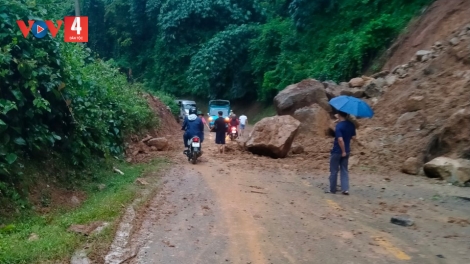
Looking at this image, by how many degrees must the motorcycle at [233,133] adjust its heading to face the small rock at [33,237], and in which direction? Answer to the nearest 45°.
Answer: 0° — it already faces it

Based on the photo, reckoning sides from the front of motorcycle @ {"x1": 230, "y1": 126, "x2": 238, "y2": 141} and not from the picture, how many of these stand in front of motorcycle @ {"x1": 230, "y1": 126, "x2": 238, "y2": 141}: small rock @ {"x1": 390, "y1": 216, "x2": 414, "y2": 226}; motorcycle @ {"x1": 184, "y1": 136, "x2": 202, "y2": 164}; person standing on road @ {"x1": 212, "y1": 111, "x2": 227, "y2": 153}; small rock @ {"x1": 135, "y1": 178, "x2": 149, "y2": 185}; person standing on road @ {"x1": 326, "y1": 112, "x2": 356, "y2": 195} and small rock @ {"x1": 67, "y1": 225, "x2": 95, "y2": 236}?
6

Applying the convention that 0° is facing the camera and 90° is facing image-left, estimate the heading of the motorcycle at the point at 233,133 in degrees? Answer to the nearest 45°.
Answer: approximately 0°

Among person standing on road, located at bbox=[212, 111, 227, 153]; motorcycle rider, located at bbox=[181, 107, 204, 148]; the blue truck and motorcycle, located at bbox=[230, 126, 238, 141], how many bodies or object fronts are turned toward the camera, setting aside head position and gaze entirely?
2

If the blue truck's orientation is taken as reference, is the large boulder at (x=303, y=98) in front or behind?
in front

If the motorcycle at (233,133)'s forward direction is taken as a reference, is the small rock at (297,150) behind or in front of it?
in front

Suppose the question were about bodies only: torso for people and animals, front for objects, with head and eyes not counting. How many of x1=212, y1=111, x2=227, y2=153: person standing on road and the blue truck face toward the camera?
1

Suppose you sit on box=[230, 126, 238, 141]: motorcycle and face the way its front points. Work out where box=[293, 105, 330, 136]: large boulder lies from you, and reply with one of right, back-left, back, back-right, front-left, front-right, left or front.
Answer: front-left

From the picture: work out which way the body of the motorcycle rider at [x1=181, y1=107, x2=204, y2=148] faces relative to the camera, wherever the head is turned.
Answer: away from the camera

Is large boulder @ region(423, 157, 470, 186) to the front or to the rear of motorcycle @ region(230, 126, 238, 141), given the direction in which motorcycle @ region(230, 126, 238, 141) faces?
to the front
